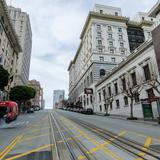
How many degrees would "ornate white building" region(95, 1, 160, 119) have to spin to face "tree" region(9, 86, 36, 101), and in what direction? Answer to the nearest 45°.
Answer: approximately 45° to its right

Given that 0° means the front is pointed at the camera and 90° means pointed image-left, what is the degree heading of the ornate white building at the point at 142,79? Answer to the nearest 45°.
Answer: approximately 45°
